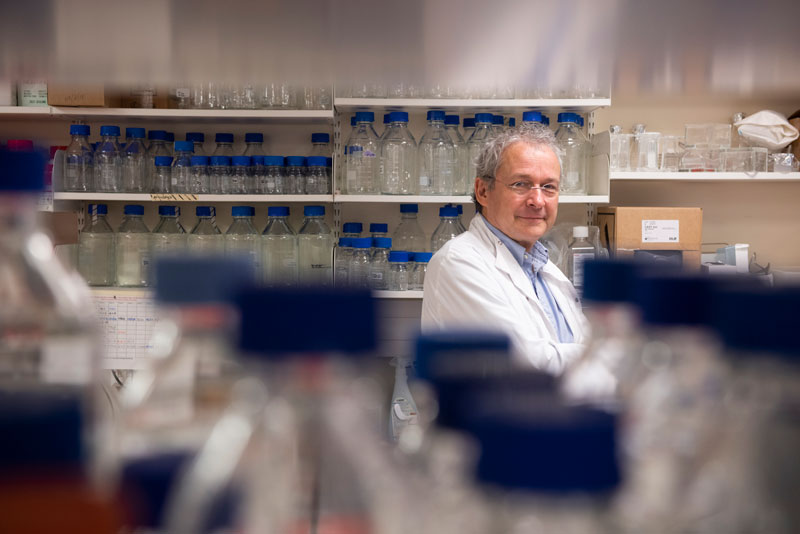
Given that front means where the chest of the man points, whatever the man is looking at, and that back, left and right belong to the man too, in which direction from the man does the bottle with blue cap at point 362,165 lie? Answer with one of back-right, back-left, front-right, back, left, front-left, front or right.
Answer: back

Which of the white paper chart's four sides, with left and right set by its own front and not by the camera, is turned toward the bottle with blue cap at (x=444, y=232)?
left

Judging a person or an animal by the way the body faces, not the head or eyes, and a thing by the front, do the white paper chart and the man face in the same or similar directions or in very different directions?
same or similar directions

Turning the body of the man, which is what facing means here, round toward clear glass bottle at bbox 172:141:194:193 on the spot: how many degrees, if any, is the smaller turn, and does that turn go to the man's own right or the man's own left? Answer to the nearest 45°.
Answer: approximately 180°

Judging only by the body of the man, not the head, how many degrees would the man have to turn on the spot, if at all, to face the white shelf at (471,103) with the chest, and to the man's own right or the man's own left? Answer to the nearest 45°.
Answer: approximately 135° to the man's own left

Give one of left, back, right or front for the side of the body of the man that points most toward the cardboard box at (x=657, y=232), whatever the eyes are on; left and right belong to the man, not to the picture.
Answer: left

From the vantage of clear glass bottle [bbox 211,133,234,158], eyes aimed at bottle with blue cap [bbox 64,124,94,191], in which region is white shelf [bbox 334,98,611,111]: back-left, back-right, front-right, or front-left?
back-left

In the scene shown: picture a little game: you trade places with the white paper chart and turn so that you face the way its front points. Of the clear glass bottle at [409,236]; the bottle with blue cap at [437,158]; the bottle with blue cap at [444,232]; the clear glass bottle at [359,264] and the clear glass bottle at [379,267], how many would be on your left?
5

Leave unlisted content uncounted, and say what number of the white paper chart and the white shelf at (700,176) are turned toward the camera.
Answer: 2

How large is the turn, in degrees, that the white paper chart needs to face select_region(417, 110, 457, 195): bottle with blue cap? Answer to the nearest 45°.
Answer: approximately 90° to its left

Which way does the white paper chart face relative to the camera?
toward the camera

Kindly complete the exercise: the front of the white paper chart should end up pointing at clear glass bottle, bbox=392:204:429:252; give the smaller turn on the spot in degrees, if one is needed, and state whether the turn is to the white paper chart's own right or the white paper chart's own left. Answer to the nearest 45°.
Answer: approximately 90° to the white paper chart's own left
